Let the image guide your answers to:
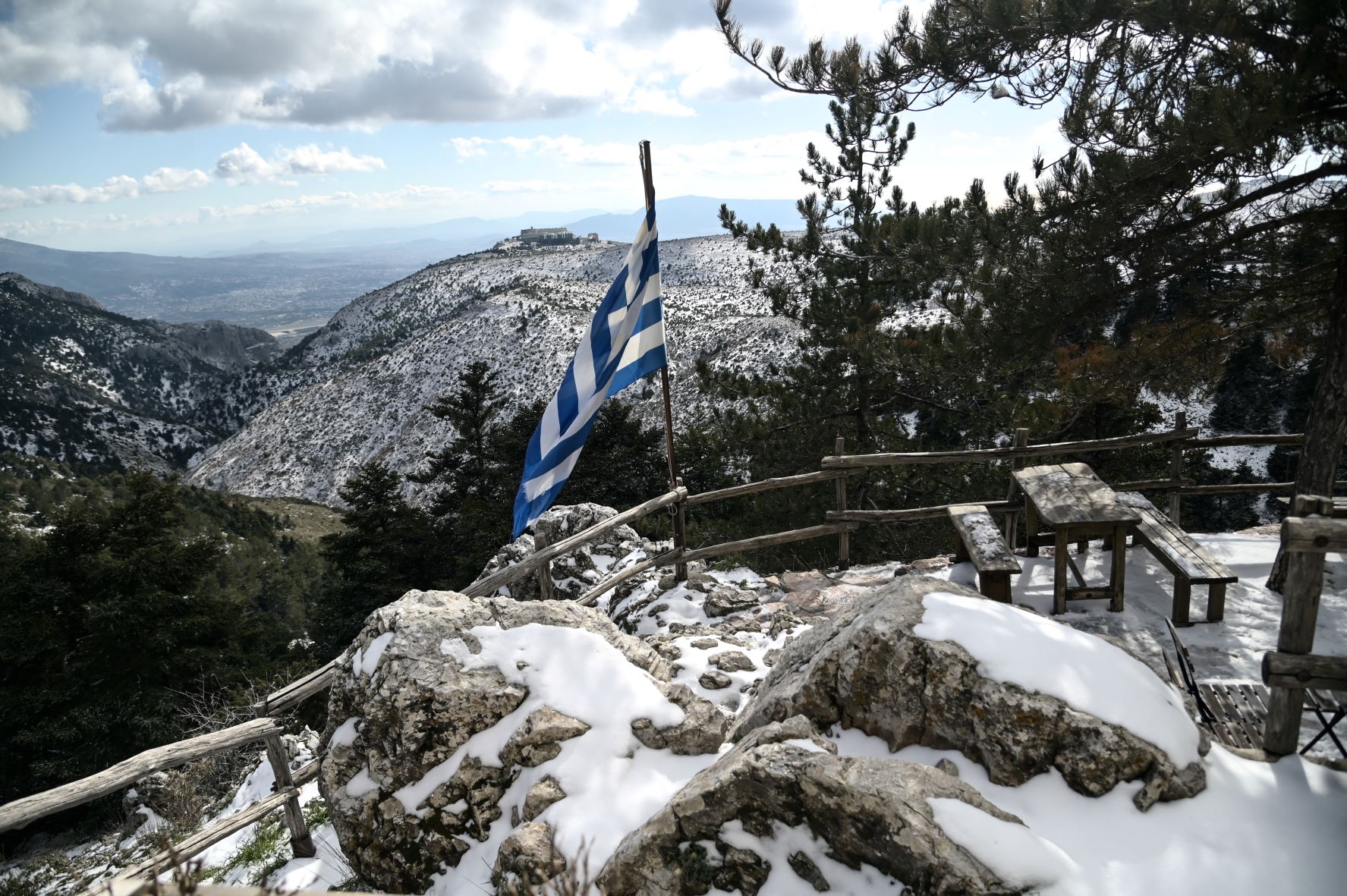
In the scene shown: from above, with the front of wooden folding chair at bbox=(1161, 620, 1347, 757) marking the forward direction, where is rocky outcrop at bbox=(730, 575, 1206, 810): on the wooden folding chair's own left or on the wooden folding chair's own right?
on the wooden folding chair's own right

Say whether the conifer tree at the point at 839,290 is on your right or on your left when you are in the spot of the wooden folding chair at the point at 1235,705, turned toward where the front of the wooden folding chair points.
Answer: on your left
